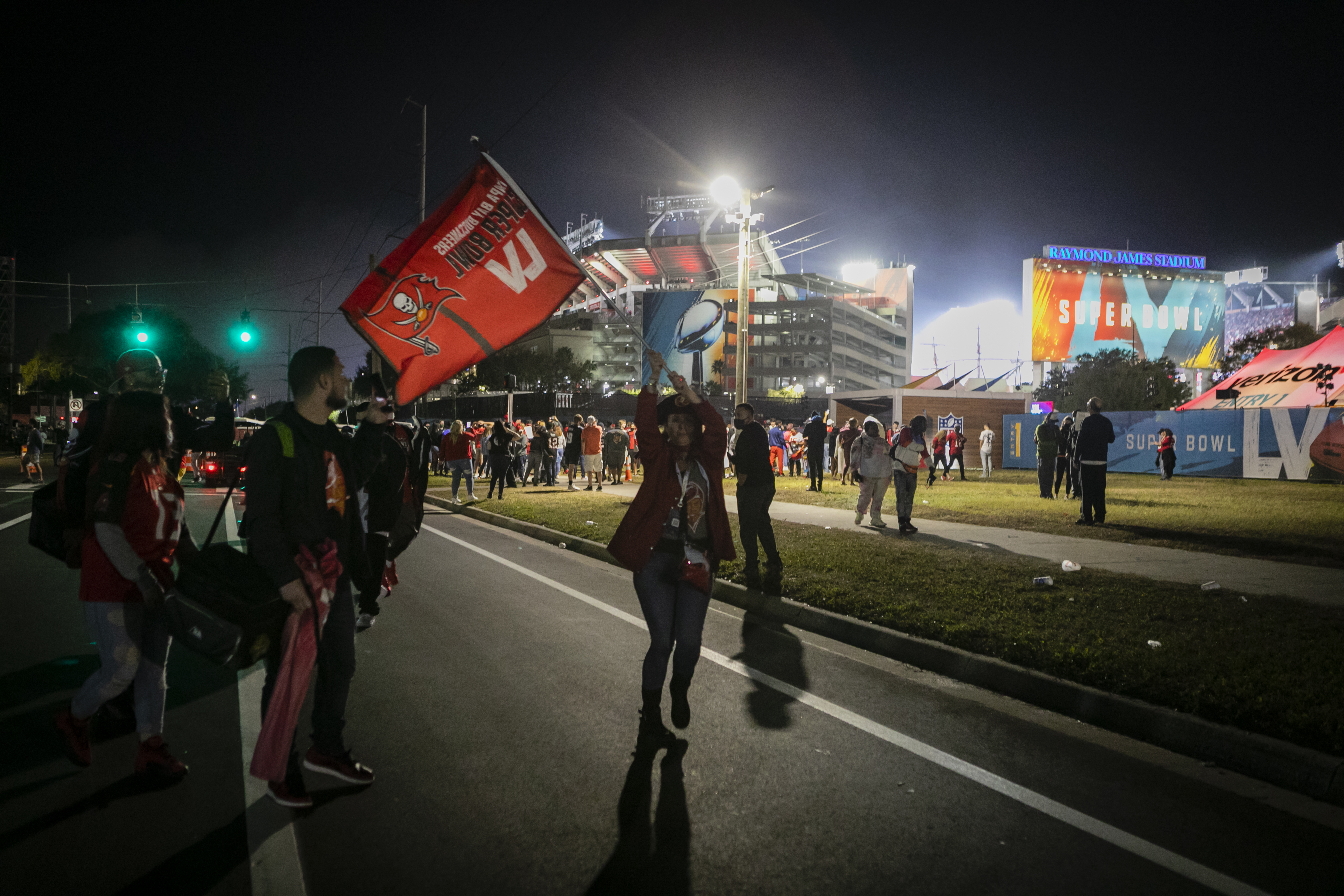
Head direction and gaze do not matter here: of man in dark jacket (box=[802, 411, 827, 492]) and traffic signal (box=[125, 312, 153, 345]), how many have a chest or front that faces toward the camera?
1

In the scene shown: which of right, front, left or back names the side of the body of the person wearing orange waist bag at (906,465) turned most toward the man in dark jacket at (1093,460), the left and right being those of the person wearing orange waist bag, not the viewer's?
left

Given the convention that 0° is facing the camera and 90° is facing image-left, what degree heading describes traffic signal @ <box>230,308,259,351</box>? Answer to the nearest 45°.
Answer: approximately 0°

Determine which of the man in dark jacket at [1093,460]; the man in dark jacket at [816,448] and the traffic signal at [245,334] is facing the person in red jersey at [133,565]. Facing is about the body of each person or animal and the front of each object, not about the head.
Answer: the traffic signal

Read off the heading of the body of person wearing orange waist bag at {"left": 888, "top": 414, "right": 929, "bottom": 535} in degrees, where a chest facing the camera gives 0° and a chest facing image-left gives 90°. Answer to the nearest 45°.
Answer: approximately 315°

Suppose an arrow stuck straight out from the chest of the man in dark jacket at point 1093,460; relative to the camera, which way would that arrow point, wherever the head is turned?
away from the camera
